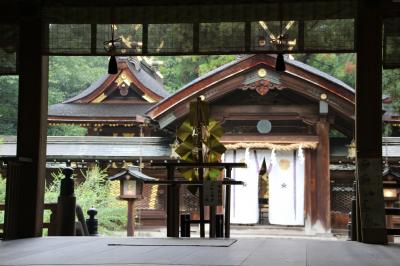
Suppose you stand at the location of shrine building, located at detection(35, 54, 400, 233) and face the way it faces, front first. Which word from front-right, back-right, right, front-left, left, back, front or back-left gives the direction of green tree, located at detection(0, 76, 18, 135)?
back-right

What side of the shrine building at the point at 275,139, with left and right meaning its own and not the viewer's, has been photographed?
front

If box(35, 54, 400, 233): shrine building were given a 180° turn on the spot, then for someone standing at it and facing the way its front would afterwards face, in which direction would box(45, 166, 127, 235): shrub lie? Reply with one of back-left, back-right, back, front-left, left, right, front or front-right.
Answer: left

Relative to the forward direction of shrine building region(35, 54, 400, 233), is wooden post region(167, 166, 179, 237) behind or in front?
in front

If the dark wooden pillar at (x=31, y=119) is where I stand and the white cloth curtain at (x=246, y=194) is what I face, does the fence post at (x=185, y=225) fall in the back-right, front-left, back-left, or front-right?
front-right

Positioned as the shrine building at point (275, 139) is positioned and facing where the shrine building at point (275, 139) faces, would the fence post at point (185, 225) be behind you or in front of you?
in front

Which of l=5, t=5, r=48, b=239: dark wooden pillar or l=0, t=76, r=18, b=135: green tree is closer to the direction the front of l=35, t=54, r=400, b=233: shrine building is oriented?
the dark wooden pillar

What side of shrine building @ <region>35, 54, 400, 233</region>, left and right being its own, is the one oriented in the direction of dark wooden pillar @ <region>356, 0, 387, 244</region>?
front

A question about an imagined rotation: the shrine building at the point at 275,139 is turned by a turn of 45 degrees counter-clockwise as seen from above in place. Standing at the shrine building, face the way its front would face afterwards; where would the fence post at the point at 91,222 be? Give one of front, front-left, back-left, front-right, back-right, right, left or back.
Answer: right

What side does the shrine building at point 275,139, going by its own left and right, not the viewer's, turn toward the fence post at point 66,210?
front
